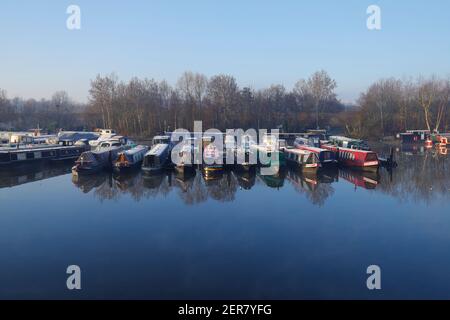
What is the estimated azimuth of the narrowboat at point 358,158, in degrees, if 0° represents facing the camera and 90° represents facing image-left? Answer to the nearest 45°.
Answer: approximately 315°

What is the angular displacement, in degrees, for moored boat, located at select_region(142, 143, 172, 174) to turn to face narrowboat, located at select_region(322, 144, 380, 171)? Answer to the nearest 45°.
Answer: approximately 135° to its left

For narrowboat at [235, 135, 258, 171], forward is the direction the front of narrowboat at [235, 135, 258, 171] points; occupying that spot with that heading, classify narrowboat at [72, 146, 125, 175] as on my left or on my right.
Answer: on my right

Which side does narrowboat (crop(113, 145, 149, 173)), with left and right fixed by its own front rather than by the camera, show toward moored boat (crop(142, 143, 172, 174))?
left

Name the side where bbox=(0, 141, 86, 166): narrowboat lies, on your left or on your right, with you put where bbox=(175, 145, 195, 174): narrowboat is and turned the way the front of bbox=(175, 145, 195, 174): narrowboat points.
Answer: on your right

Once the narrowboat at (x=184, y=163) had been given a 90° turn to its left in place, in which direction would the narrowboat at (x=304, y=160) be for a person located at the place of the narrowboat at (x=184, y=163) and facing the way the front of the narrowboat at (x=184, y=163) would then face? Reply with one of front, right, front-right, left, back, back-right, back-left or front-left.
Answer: front
